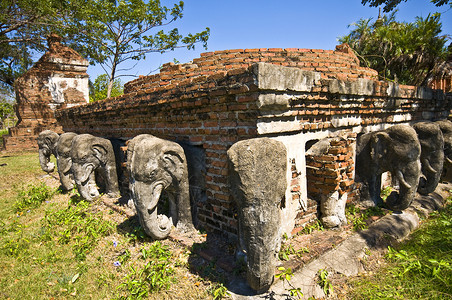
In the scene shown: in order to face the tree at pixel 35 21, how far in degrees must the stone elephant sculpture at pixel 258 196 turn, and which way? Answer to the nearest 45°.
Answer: approximately 135° to its right

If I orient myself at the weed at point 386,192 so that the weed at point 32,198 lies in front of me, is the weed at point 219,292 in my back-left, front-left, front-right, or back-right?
front-left

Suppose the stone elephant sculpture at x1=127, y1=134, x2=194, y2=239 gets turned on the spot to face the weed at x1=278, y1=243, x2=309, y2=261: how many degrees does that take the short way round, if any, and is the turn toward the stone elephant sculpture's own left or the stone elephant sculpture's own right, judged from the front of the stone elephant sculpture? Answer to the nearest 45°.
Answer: approximately 90° to the stone elephant sculpture's own left

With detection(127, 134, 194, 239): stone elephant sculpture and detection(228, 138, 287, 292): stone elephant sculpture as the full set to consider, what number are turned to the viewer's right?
0

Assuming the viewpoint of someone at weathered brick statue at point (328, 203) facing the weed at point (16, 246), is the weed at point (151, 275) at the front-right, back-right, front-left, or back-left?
front-left

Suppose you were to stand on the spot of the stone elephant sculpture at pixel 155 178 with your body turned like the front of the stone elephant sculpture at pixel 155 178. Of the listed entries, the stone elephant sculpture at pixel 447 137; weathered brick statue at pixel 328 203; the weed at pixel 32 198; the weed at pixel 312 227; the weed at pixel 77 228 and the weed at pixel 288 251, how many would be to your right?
2

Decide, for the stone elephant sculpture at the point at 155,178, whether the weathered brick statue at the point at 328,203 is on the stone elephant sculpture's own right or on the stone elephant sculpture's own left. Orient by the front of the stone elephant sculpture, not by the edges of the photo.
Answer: on the stone elephant sculpture's own left

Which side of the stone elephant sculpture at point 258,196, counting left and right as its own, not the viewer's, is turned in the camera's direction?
front

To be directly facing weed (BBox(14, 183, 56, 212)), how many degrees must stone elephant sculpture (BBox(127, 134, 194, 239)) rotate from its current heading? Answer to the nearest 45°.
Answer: approximately 90° to its right

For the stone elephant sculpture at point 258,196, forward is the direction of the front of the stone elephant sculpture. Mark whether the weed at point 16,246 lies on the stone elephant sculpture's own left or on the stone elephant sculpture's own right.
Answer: on the stone elephant sculpture's own right

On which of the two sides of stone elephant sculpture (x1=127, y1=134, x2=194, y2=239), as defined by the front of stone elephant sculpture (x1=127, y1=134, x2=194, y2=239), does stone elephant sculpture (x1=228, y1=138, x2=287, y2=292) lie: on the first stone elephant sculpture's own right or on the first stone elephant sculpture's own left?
on the first stone elephant sculpture's own left

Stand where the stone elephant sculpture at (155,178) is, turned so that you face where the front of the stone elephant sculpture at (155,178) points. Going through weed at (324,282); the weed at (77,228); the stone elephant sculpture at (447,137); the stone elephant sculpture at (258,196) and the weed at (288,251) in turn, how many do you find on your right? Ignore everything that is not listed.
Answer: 1

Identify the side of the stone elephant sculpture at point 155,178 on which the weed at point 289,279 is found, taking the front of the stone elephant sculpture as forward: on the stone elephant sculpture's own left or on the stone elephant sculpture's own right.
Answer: on the stone elephant sculpture's own left

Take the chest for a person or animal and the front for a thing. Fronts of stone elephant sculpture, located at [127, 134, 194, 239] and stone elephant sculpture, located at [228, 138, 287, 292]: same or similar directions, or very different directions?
same or similar directions
